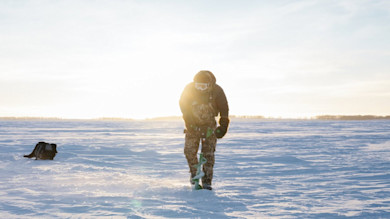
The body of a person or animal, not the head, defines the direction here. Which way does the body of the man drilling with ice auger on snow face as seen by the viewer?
toward the camera

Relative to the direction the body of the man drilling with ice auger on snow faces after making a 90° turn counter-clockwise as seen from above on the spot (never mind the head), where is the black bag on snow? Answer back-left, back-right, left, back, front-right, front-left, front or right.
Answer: back-left
